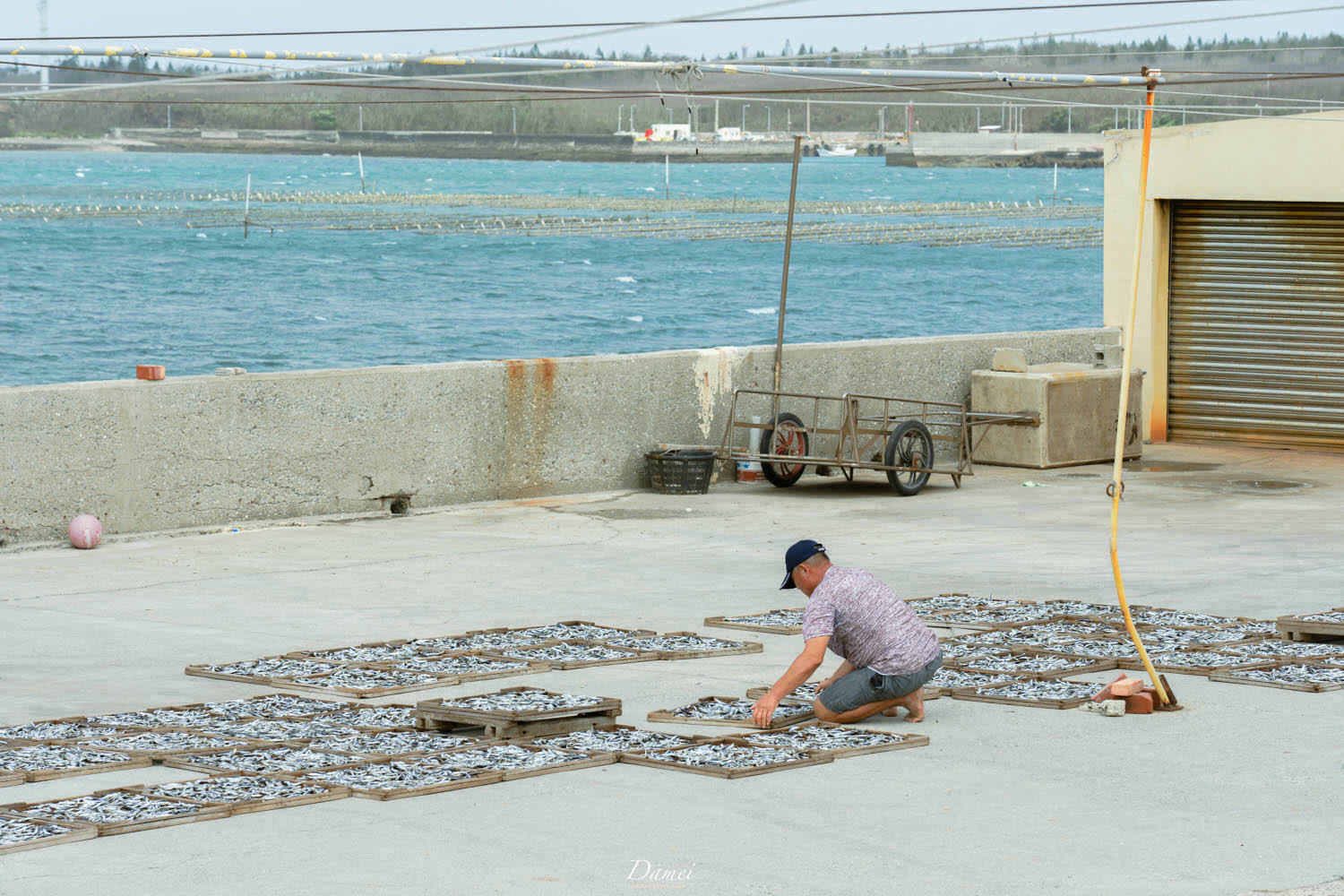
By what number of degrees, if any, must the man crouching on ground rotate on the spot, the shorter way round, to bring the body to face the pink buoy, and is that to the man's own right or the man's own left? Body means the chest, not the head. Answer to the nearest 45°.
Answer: approximately 45° to the man's own right

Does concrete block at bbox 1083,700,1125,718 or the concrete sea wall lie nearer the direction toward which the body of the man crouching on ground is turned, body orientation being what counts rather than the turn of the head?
the concrete sea wall

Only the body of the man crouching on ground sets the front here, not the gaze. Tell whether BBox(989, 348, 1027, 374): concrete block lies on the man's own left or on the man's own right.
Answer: on the man's own right

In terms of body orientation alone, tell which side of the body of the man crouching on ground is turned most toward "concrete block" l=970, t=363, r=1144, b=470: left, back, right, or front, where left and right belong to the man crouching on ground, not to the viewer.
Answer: right

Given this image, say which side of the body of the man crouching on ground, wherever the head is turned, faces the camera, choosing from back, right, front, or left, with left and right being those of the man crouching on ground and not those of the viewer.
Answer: left

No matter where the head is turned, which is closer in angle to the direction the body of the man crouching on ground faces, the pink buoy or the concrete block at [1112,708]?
the pink buoy

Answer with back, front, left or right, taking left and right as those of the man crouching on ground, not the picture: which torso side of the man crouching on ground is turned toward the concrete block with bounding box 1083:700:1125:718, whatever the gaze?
back

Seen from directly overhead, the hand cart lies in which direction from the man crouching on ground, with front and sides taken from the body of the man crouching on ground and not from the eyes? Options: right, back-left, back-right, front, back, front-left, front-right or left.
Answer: right

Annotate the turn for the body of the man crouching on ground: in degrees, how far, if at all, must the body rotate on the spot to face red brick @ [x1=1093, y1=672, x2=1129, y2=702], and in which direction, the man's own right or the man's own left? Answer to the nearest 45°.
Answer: approximately 135° to the man's own right

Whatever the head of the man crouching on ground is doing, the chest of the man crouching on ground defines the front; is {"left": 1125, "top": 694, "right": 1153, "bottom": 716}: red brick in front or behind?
behind

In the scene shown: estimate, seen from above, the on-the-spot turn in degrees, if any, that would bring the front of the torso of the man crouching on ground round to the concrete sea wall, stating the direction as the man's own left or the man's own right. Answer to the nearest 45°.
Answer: approximately 45° to the man's own right
